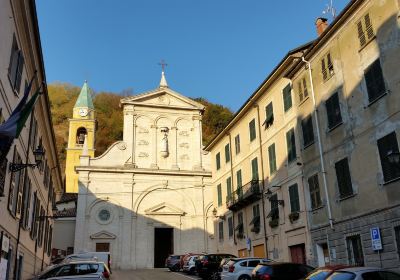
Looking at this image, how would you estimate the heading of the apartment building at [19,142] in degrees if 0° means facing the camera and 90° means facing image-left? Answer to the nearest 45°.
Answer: approximately 270°

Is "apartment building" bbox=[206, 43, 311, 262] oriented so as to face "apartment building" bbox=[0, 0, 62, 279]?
yes

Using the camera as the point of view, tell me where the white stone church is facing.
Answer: facing the viewer

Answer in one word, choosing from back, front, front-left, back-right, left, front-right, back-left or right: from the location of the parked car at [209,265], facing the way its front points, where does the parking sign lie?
right

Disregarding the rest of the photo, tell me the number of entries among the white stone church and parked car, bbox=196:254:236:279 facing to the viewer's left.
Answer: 0

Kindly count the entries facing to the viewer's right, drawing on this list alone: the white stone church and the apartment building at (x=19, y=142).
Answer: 1

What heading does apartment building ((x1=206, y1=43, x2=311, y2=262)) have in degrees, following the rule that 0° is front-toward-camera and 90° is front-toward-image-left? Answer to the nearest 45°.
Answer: approximately 45°

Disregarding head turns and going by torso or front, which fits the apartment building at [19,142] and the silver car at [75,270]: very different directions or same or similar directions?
very different directions

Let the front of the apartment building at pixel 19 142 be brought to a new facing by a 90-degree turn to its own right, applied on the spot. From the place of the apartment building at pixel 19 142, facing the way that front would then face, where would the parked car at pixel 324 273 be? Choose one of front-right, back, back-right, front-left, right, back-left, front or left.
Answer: front-left

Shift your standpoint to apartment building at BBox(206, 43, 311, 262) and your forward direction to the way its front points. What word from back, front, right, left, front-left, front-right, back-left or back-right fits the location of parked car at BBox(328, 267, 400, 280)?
front-left

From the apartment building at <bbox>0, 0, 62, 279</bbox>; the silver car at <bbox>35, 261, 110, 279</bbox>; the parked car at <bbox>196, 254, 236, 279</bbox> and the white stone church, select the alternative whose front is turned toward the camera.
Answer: the white stone church

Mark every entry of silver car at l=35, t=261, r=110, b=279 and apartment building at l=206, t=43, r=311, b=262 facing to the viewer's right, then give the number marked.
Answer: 0
